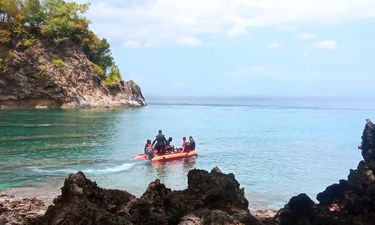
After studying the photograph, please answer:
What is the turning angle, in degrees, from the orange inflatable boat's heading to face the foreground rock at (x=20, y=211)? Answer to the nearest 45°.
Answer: approximately 135° to its right

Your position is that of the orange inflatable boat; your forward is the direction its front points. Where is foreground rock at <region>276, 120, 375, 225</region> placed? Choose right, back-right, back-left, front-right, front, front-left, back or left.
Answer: back-right

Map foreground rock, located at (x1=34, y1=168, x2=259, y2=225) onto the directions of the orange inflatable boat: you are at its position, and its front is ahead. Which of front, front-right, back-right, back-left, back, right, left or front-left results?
back-right

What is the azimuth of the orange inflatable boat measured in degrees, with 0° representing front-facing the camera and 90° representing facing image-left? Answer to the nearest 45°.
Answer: approximately 225°

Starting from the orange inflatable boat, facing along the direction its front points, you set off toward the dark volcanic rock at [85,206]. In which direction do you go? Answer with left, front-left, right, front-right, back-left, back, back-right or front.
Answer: back-right
